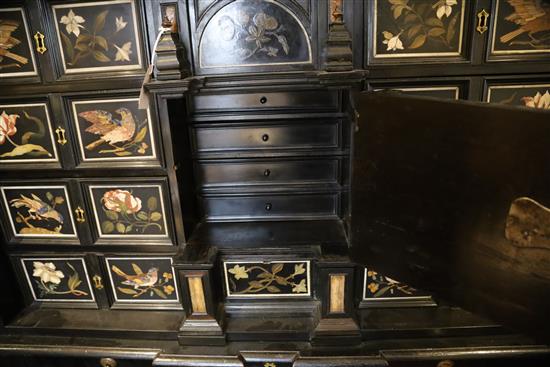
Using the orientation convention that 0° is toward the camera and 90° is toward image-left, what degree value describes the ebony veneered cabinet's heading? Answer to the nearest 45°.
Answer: approximately 0°
